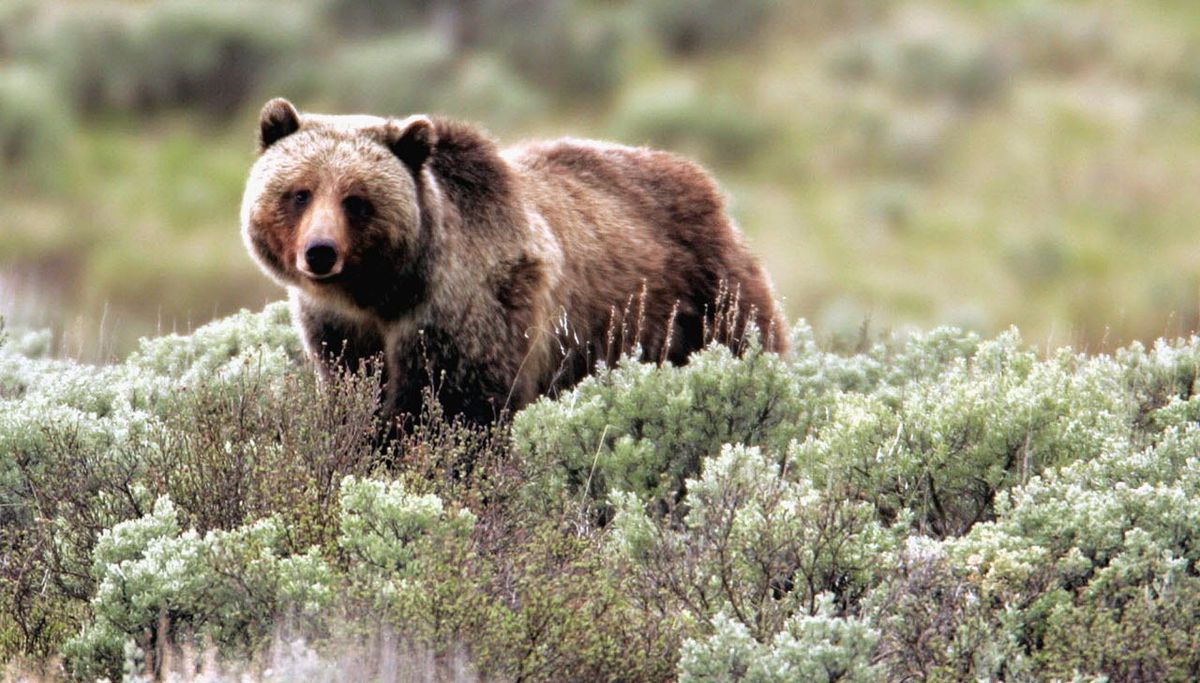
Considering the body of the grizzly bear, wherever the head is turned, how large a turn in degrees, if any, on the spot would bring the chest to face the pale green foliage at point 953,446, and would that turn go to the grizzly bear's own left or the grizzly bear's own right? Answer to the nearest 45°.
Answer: approximately 135° to the grizzly bear's own left

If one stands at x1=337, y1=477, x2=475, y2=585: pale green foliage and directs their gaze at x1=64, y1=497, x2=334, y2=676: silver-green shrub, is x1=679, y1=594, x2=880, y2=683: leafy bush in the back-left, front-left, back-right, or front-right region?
back-left

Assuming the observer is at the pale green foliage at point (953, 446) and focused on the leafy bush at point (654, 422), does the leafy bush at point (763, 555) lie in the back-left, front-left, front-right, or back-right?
front-left
